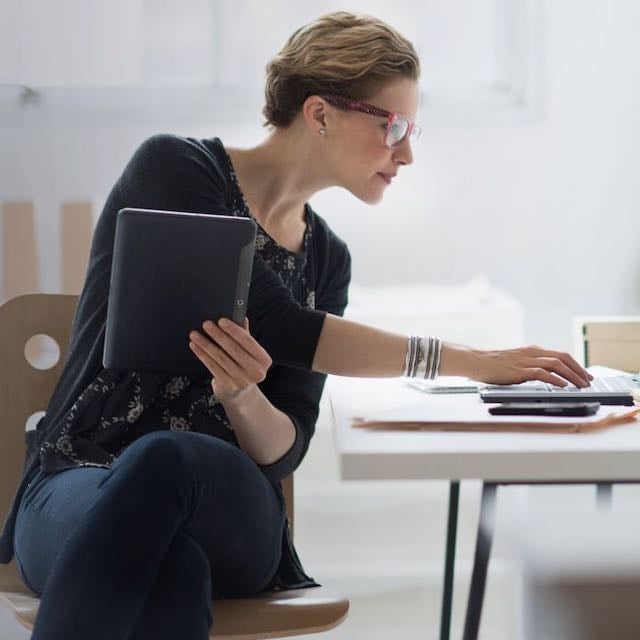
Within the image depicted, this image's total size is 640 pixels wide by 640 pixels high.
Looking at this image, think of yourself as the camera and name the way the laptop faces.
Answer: facing to the left of the viewer

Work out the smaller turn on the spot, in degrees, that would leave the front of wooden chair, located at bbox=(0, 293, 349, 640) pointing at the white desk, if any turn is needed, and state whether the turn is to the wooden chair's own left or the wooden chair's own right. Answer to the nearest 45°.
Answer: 0° — it already faces it

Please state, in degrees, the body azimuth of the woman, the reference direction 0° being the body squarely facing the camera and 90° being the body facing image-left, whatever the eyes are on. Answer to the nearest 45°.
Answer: approximately 315°

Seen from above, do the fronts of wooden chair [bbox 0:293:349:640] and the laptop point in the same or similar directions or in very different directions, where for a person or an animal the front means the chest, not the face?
very different directions

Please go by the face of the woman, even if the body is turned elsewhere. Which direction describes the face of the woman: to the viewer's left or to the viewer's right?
to the viewer's right

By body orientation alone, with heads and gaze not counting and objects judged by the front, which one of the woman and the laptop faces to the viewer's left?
the laptop

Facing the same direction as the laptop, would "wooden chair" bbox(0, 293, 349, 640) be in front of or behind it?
in front

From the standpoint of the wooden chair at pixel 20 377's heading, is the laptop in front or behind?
in front
